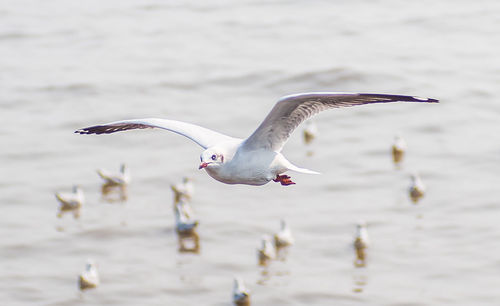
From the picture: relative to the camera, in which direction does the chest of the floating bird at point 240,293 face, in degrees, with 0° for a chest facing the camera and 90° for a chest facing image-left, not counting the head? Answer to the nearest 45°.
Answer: approximately 45°

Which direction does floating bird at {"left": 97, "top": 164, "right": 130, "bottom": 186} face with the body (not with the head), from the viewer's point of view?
to the viewer's right
